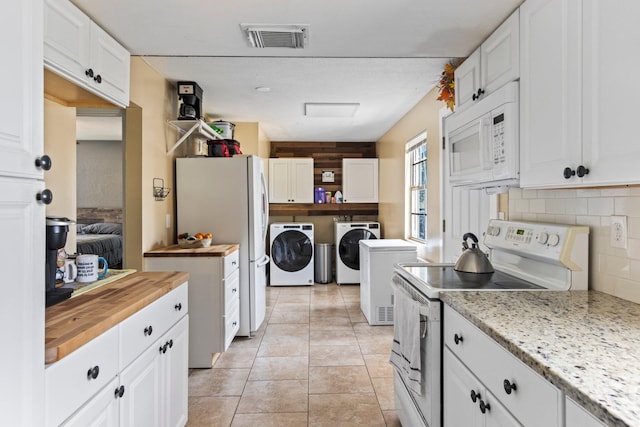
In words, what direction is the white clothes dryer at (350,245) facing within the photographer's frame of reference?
facing the viewer

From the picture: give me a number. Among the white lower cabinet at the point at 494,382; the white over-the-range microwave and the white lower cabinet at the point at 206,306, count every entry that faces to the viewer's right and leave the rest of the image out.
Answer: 1

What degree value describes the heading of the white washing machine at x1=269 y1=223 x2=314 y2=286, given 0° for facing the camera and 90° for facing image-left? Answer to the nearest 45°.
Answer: approximately 0°

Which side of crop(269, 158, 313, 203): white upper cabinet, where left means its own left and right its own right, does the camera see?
front

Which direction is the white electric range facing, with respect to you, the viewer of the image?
facing the viewer and to the left of the viewer

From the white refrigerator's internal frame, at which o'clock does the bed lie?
The bed is roughly at 8 o'clock from the white refrigerator.

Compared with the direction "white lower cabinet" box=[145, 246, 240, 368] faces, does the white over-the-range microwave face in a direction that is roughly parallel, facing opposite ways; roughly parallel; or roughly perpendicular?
roughly parallel, facing opposite ways

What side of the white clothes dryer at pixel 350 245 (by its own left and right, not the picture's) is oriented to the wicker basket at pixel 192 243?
front

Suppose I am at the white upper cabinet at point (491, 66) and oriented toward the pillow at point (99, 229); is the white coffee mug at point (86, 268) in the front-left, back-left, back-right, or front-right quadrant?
front-left

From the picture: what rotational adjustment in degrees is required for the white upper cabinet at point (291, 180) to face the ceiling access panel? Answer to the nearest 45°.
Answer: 0° — it already faces it

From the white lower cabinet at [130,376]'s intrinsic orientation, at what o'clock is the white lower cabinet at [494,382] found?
the white lower cabinet at [494,382] is roughly at 12 o'clock from the white lower cabinet at [130,376].

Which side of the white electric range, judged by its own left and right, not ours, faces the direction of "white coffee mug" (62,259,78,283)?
front

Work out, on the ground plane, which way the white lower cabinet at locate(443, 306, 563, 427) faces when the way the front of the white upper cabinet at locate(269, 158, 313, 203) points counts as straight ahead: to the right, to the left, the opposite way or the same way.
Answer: to the right

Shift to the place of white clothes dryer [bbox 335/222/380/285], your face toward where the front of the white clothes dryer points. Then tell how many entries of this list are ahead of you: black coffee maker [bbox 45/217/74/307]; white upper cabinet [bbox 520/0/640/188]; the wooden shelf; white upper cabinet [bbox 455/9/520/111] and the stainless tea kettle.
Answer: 4

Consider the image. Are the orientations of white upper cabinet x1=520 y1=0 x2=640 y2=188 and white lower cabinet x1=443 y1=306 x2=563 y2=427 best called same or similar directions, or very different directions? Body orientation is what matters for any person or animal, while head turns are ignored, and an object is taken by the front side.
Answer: same or similar directions

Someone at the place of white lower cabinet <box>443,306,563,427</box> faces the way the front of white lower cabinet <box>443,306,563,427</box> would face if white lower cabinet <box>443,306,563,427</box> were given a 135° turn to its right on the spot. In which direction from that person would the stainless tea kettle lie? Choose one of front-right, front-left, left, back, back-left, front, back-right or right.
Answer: front

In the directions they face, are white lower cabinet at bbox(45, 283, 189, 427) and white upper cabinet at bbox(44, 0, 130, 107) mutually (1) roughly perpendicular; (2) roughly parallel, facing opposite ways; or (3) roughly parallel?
roughly parallel
